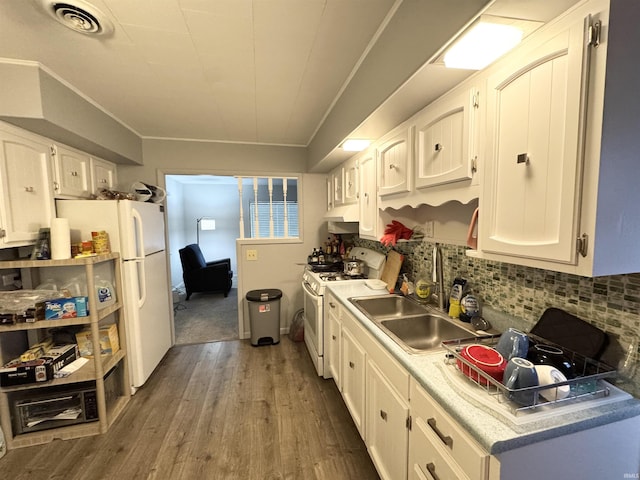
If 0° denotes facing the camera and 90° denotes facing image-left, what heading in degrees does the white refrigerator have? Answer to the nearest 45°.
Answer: approximately 315°

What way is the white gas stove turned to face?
to the viewer's left

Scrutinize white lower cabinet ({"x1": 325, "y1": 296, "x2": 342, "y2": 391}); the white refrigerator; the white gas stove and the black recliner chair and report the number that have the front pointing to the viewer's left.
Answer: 2

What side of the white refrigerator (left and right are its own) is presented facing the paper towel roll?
right

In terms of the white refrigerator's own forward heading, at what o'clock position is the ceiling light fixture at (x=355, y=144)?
The ceiling light fixture is roughly at 12 o'clock from the white refrigerator.

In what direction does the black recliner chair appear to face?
to the viewer's right

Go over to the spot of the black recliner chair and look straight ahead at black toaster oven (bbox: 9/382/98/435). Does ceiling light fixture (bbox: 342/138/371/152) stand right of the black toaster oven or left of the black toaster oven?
left

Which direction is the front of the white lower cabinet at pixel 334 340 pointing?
to the viewer's left

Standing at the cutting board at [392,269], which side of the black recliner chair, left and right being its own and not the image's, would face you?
right

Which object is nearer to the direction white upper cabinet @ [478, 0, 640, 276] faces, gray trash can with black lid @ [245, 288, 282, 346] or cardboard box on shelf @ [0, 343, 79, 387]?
the cardboard box on shelf
